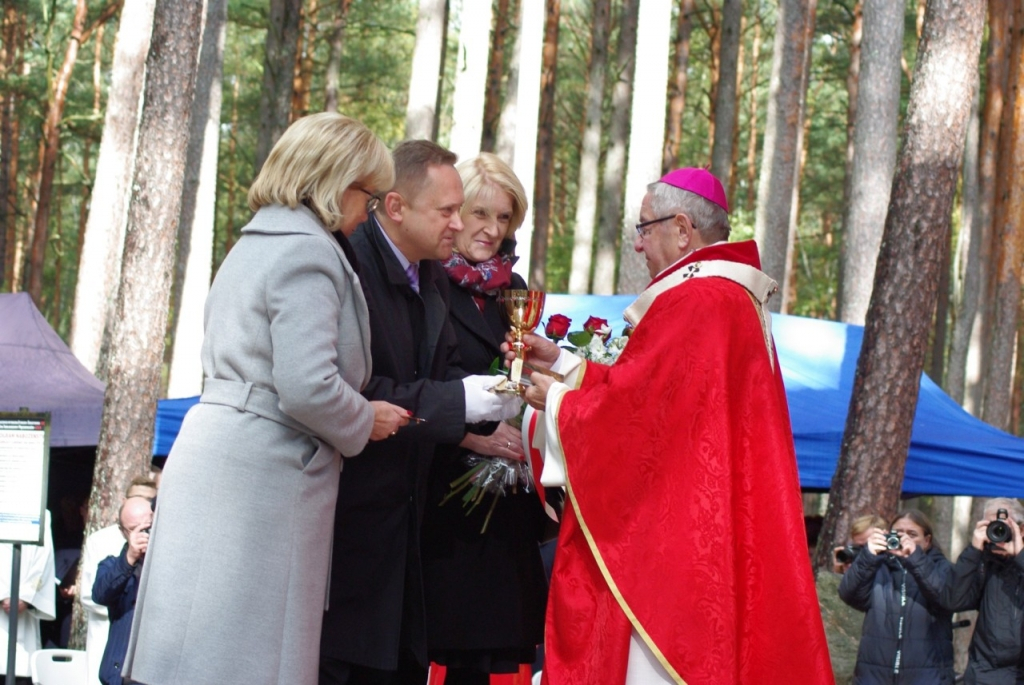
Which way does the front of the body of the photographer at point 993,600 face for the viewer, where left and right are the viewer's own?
facing the viewer

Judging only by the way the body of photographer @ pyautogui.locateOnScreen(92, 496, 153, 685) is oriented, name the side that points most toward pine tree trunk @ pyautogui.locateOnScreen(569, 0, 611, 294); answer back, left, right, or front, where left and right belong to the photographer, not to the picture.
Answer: left

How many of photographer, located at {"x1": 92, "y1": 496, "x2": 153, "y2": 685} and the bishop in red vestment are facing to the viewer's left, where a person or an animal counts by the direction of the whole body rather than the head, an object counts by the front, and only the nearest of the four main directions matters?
1

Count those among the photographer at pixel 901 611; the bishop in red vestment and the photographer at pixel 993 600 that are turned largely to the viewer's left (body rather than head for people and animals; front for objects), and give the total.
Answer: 1

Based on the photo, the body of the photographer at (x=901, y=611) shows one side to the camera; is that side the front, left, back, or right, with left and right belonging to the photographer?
front

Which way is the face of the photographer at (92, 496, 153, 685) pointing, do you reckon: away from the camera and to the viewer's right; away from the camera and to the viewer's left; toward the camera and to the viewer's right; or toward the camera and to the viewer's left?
toward the camera and to the viewer's right

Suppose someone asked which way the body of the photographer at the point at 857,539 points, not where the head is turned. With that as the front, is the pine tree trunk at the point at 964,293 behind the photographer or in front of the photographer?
behind

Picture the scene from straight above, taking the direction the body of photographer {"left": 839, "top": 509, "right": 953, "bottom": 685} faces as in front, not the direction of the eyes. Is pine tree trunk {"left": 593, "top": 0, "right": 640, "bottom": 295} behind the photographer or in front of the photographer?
behind

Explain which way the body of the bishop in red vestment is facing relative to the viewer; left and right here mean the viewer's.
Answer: facing to the left of the viewer

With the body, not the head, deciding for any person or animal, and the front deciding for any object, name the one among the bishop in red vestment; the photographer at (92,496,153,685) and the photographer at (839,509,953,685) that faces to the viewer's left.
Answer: the bishop in red vestment

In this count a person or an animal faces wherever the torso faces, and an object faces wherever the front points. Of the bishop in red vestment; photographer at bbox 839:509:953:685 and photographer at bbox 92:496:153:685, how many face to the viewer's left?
1

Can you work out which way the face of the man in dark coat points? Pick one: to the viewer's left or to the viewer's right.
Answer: to the viewer's right

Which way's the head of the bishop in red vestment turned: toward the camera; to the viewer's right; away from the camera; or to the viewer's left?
to the viewer's left

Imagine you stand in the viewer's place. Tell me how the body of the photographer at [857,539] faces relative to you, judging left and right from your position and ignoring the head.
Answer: facing the viewer and to the left of the viewer

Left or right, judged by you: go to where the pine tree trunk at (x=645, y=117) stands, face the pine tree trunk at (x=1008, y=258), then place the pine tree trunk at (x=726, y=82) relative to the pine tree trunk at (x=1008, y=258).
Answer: left

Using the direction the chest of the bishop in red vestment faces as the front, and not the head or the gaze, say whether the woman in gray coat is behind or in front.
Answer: in front
